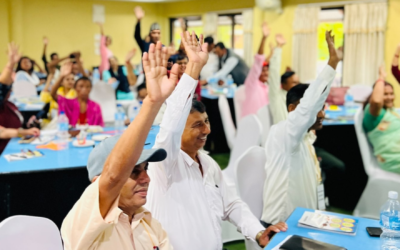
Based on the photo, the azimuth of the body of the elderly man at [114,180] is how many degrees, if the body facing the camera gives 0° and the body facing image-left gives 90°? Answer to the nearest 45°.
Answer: approximately 315°

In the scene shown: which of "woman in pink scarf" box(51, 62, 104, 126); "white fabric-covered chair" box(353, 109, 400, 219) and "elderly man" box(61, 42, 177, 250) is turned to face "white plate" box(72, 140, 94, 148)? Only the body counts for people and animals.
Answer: the woman in pink scarf

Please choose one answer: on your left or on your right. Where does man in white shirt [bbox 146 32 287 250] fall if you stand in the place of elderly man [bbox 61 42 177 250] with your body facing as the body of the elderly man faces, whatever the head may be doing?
on your left

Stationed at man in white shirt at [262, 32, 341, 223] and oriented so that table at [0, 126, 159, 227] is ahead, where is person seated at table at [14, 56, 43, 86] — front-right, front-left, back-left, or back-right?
front-right

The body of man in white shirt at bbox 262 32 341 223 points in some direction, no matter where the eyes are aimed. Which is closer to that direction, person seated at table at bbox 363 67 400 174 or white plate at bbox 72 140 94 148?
the person seated at table

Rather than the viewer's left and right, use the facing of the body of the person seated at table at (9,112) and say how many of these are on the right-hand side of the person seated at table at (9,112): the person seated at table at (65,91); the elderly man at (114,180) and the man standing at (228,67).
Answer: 1

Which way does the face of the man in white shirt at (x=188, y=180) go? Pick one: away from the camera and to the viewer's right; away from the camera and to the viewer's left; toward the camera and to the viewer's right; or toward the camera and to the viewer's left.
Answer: toward the camera and to the viewer's right

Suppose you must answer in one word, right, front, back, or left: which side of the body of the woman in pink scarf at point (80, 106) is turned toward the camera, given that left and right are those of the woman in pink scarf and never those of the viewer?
front

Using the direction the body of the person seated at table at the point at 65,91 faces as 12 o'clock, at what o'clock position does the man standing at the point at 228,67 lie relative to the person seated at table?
The man standing is roughly at 9 o'clock from the person seated at table.

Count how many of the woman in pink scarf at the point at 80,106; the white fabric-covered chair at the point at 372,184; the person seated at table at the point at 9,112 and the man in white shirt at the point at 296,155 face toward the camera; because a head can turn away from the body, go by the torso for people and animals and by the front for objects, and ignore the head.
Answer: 1

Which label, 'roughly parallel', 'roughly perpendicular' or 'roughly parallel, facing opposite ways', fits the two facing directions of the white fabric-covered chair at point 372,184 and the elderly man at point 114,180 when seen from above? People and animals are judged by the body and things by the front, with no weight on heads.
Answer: roughly parallel
